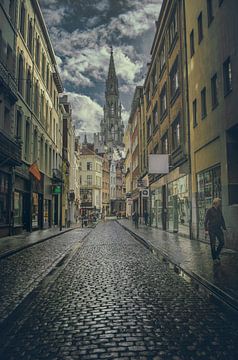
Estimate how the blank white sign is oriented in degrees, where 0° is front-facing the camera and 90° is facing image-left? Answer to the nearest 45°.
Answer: approximately 0°

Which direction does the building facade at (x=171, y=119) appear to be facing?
to the viewer's left

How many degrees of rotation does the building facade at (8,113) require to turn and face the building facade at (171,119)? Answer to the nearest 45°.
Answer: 0° — it already faces it

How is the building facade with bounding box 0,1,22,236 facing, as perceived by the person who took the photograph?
facing to the right of the viewer

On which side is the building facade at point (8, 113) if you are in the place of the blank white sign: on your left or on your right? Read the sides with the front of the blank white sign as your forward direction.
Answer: on your right

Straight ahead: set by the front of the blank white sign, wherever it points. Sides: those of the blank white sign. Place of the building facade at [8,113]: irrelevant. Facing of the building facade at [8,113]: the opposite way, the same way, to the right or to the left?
to the left

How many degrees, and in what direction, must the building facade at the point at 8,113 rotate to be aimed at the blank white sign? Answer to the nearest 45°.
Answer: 0° — it already faces it

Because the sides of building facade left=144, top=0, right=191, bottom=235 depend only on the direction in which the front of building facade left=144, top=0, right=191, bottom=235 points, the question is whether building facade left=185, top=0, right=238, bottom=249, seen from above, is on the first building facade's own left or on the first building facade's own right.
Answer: on the first building facade's own left

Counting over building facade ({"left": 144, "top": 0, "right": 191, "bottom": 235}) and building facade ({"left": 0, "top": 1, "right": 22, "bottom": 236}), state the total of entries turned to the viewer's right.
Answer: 1

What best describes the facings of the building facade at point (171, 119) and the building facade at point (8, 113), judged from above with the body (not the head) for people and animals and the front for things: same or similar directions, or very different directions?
very different directions

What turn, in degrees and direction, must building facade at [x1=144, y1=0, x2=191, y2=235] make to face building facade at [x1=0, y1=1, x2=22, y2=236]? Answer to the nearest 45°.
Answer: approximately 45° to its left
